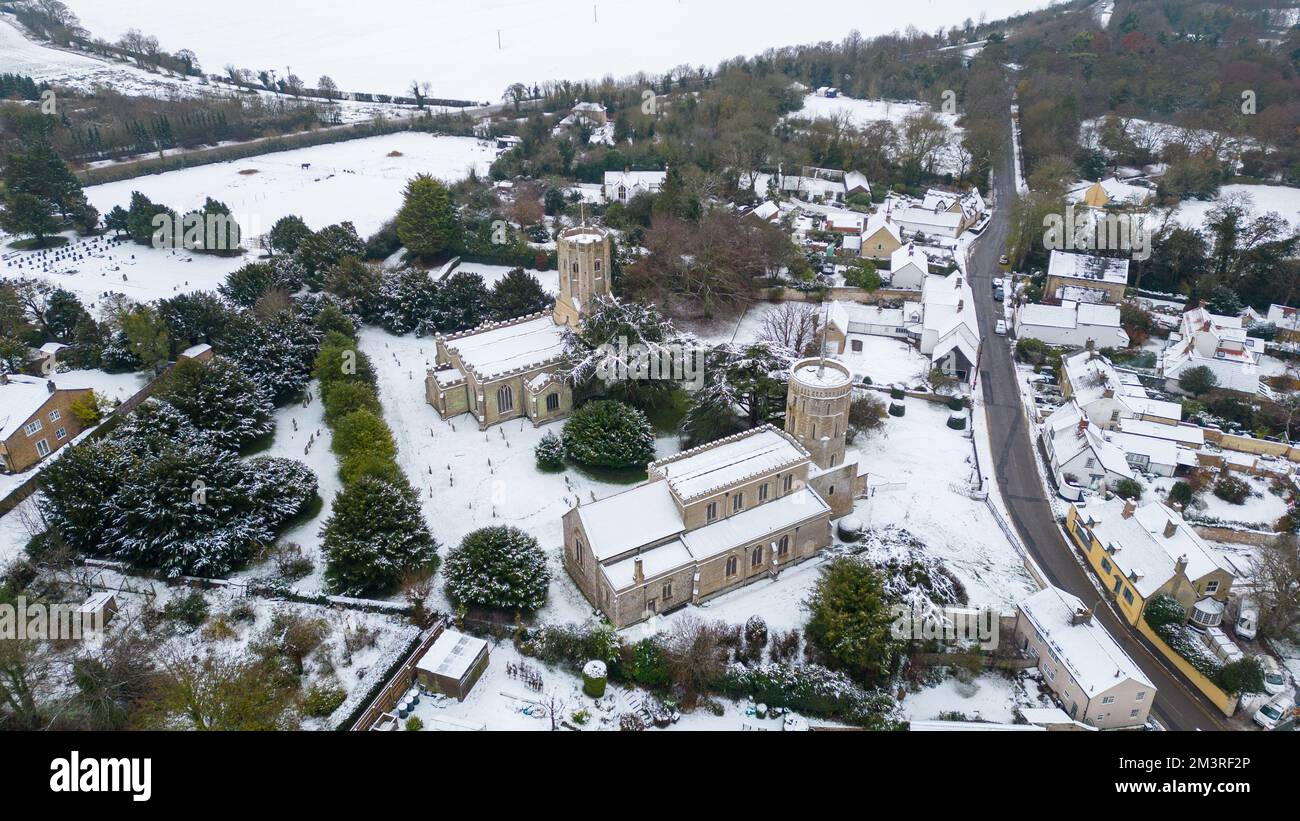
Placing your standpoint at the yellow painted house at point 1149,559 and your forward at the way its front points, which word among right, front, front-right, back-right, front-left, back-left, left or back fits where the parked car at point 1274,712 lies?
left

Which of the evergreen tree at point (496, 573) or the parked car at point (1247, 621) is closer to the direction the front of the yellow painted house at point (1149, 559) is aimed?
the evergreen tree

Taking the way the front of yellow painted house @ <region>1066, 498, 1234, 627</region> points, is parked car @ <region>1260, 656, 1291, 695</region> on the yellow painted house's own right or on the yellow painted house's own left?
on the yellow painted house's own left

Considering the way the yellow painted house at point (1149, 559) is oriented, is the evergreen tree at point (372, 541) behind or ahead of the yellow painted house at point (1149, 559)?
ahead

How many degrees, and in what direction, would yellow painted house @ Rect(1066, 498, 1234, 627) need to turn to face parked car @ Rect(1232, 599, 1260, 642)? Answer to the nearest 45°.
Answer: approximately 135° to its left

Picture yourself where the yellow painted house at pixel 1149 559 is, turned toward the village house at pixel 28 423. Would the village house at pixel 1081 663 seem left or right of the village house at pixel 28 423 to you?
left

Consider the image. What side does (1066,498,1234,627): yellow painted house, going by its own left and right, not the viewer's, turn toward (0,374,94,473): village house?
front

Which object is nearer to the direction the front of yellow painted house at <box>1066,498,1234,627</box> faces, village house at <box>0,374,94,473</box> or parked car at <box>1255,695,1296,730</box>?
the village house

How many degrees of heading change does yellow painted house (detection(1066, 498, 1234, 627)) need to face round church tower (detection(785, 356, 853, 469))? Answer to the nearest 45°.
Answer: approximately 45° to its right

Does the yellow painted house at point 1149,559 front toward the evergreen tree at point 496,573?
yes

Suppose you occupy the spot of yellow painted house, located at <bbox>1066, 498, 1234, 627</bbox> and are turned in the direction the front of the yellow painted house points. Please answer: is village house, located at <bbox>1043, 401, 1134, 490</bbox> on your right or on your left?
on your right

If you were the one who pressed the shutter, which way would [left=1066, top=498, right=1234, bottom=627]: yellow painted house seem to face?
facing the viewer and to the left of the viewer
